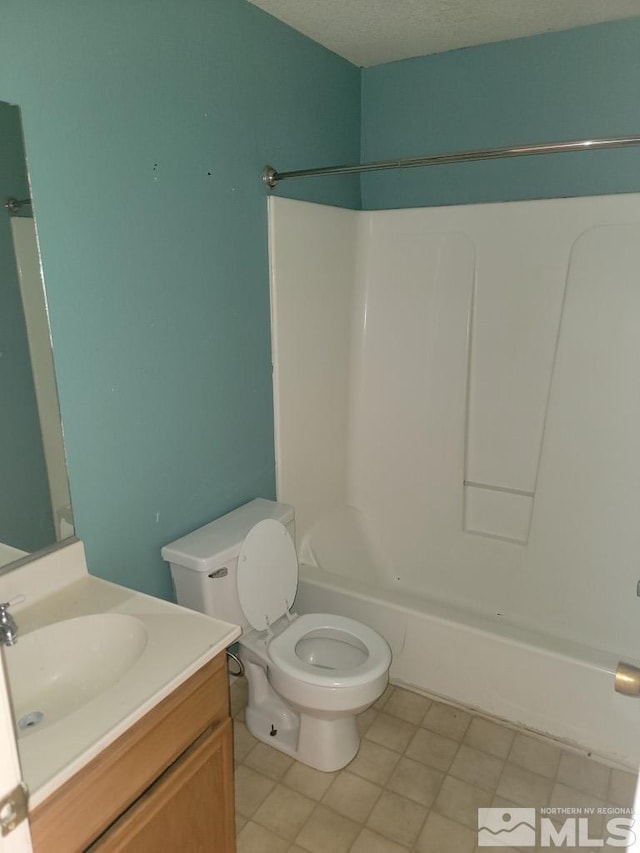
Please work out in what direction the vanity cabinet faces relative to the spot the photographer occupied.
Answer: facing the viewer and to the right of the viewer

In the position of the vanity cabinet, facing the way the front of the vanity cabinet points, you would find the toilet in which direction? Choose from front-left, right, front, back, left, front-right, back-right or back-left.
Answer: left

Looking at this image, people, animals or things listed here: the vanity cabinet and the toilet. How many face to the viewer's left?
0

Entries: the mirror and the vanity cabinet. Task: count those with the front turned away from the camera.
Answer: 0

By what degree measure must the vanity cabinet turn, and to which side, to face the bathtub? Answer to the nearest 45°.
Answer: approximately 45° to its left

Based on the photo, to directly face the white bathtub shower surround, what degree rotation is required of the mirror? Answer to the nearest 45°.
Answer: approximately 45° to its left

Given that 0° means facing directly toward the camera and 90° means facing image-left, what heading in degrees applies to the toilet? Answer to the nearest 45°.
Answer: approximately 315°

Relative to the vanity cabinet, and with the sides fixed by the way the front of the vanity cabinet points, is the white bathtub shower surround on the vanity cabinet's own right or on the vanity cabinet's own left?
on the vanity cabinet's own left
